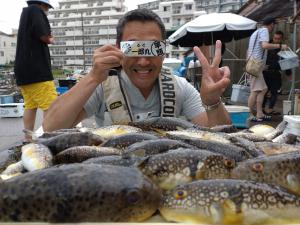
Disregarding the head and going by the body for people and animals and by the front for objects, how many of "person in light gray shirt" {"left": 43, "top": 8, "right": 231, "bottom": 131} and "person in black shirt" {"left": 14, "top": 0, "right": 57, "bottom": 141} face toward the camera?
1

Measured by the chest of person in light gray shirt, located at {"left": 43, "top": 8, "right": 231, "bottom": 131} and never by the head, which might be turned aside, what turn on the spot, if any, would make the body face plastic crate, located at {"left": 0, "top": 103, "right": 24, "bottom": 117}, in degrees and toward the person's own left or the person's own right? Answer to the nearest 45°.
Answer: approximately 135° to the person's own right

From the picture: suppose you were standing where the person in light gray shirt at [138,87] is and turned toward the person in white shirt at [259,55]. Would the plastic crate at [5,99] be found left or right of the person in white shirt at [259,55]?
left

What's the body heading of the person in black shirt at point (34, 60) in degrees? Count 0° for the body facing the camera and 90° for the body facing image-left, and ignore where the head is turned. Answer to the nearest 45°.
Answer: approximately 225°

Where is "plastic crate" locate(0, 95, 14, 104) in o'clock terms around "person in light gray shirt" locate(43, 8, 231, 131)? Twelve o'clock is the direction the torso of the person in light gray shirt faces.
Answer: The plastic crate is roughly at 5 o'clock from the person in light gray shirt.

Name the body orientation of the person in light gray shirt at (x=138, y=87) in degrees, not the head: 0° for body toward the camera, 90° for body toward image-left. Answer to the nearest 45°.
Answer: approximately 0°

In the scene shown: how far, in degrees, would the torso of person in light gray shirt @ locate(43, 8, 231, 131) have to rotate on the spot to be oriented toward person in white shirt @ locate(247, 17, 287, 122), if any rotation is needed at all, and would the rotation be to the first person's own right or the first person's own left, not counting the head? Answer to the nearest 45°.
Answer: approximately 135° to the first person's own left
